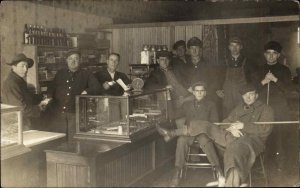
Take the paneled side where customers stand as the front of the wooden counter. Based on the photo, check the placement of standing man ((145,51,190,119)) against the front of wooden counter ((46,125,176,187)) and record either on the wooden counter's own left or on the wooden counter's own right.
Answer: on the wooden counter's own left

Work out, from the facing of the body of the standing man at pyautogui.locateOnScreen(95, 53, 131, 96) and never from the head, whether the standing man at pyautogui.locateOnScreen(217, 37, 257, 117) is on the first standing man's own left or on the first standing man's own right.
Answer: on the first standing man's own left

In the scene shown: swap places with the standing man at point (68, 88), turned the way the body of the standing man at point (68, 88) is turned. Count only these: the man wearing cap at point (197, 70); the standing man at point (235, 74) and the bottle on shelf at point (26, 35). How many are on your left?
2

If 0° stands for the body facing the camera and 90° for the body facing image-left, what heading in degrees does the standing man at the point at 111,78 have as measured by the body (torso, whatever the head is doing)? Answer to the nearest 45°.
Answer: approximately 0°

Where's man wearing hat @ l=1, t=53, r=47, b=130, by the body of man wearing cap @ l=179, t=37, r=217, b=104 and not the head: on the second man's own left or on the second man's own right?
on the second man's own right

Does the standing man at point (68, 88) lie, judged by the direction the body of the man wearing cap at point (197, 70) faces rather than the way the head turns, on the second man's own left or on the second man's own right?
on the second man's own right

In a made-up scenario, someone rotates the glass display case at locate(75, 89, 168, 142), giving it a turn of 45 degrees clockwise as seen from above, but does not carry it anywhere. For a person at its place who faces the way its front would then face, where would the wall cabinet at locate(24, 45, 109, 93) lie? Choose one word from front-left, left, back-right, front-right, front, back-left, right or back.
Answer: back-right

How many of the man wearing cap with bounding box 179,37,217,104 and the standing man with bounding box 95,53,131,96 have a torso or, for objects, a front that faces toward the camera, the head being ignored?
2

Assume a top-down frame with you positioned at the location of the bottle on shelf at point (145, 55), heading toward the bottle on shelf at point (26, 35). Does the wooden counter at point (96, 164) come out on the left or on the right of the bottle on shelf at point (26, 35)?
left

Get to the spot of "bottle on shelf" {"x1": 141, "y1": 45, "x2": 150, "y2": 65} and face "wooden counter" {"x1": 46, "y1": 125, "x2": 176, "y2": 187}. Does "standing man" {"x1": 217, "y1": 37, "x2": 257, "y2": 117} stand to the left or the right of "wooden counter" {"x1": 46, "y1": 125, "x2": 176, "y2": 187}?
left
